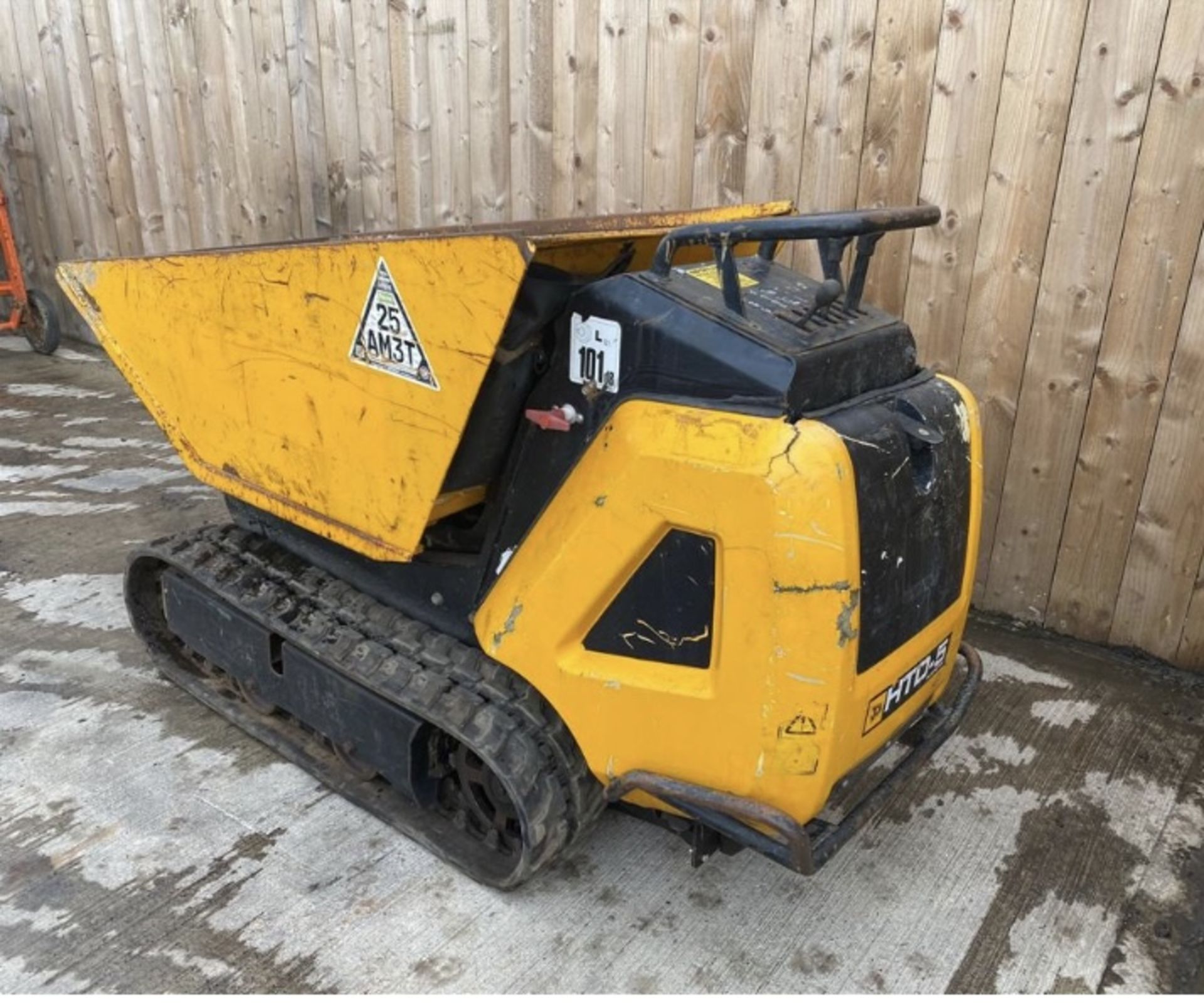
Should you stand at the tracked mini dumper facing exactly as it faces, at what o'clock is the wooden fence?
The wooden fence is roughly at 3 o'clock from the tracked mini dumper.

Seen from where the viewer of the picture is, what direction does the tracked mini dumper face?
facing away from the viewer and to the left of the viewer
